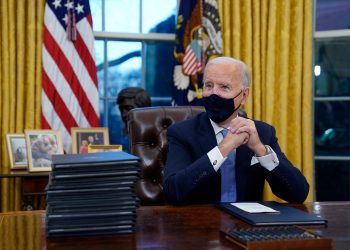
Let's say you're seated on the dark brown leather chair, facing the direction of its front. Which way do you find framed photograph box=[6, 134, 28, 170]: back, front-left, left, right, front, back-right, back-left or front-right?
back-right

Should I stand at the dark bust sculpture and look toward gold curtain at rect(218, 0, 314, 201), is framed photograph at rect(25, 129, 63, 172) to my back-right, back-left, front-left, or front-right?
back-left

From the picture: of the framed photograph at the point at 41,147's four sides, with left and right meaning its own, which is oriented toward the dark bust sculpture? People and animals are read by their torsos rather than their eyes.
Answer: left

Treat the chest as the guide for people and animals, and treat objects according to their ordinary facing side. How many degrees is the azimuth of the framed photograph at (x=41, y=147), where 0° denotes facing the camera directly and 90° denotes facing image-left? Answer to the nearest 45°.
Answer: approximately 0°

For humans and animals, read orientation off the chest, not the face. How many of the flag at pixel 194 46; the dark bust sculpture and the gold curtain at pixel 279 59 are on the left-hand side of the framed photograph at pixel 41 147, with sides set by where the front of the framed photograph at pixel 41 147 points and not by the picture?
3

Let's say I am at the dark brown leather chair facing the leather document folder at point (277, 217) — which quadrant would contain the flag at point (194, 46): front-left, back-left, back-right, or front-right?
back-left

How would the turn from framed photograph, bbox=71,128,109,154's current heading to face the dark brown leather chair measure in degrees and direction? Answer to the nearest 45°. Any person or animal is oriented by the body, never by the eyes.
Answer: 0° — it already faces it

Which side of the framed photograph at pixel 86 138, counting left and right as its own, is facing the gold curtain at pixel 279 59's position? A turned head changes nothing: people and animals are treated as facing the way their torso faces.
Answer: left
